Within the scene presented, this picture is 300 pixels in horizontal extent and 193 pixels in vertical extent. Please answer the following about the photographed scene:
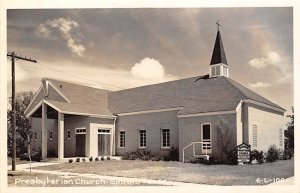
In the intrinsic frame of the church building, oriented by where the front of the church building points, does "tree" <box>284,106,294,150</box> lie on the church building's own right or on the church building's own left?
on the church building's own left

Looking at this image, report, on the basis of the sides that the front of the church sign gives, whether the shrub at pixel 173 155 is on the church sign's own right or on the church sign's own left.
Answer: on the church sign's own right

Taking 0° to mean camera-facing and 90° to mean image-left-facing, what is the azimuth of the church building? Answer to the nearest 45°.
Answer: approximately 45°

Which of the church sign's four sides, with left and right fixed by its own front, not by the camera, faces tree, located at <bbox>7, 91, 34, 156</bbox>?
right

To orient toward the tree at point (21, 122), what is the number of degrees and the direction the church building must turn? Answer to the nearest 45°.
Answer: approximately 45° to its right

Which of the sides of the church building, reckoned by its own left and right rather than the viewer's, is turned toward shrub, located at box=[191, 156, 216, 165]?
left

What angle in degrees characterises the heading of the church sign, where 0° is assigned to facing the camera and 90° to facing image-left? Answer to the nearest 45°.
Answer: approximately 0°
